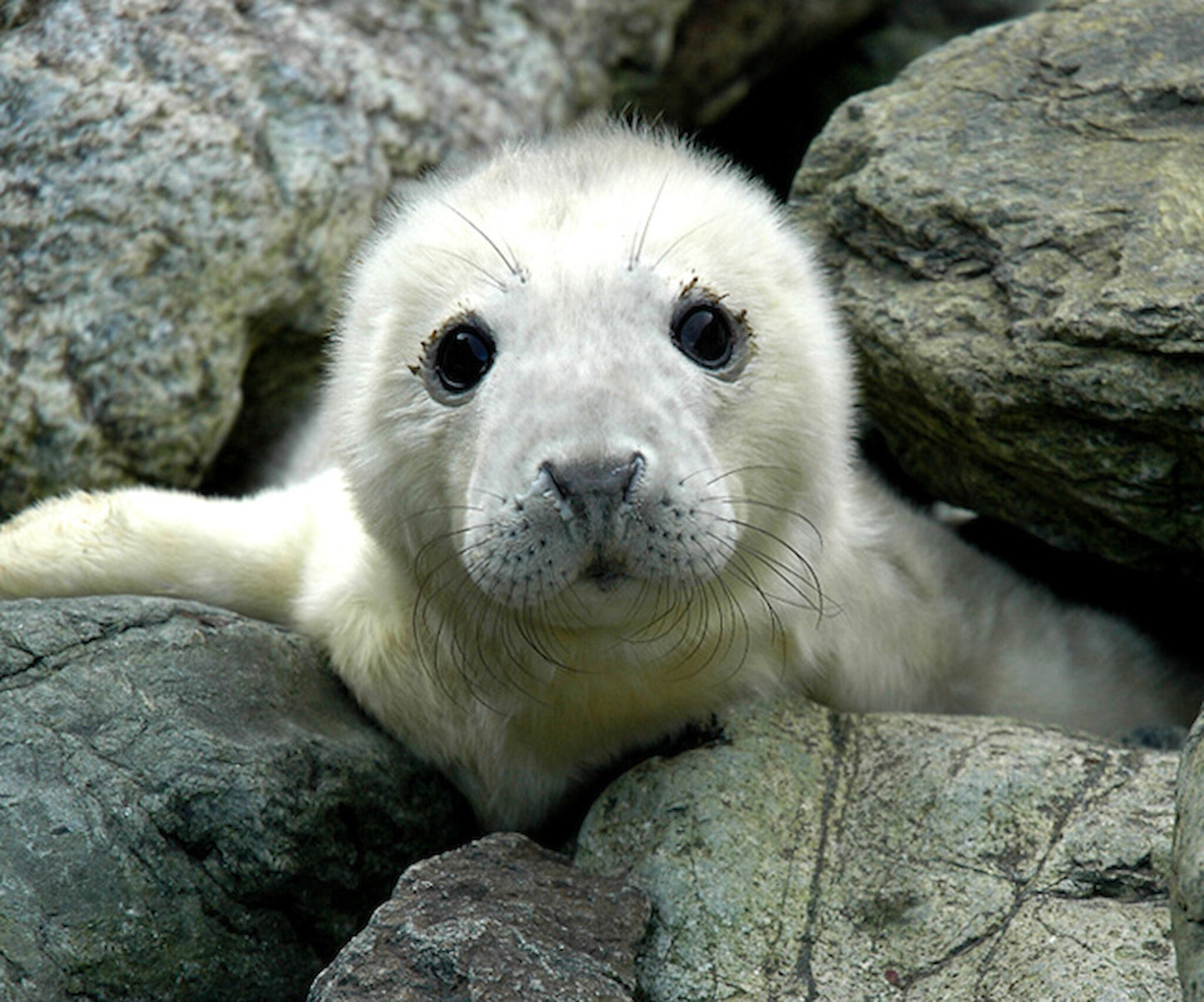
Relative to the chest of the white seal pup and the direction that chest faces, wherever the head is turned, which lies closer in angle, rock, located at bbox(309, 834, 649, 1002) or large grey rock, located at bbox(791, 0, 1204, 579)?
the rock

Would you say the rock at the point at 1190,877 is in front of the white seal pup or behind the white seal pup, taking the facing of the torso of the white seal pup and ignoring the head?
in front

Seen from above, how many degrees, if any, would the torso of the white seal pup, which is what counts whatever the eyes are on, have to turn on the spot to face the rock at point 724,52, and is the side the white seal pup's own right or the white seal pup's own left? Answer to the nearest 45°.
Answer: approximately 180°

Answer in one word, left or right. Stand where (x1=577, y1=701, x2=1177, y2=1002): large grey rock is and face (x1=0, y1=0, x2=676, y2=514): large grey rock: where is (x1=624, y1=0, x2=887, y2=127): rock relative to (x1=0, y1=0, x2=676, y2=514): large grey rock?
right

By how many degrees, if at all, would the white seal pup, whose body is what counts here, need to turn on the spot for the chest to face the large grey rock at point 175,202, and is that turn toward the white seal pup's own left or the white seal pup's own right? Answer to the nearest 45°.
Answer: approximately 135° to the white seal pup's own right

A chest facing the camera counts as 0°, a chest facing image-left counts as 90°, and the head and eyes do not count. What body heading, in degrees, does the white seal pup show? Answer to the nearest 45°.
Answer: approximately 0°

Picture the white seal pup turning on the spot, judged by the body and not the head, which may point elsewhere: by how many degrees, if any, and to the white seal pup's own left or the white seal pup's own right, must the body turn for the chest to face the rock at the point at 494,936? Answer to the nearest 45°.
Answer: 0° — it already faces it
